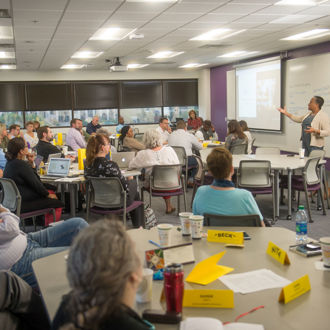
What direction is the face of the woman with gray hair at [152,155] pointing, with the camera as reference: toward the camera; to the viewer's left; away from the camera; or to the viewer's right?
away from the camera

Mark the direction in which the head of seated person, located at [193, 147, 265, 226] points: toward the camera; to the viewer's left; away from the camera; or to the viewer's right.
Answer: away from the camera

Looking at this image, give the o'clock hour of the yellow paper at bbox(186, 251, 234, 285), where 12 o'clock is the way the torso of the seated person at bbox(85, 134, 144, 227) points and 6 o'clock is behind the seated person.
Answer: The yellow paper is roughly at 4 o'clock from the seated person.

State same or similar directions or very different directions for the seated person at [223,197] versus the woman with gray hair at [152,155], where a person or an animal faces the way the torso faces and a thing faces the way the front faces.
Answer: same or similar directions

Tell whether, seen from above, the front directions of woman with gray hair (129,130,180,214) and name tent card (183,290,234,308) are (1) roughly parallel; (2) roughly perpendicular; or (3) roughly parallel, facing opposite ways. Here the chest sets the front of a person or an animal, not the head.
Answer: roughly parallel, facing opposite ways

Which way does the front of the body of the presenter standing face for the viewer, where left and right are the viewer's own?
facing the viewer and to the left of the viewer

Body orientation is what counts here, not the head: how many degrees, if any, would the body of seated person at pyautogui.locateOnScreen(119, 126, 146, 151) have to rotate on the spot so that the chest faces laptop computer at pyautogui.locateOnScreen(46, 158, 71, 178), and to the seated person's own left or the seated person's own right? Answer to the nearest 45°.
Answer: approximately 90° to the seated person's own right

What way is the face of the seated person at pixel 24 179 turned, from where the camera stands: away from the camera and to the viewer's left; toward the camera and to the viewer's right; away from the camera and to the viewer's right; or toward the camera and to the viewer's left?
away from the camera and to the viewer's right

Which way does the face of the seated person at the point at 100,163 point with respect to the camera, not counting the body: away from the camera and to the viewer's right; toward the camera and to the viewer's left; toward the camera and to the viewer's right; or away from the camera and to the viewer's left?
away from the camera and to the viewer's right

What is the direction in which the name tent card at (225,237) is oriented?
toward the camera

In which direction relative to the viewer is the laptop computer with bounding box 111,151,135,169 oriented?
away from the camera

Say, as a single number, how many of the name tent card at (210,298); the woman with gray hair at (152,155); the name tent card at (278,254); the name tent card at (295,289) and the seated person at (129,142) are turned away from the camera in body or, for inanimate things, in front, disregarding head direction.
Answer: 1

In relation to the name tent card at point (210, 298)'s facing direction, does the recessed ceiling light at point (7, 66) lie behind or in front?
behind

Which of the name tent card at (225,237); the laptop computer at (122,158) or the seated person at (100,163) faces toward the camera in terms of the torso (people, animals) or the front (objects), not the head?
the name tent card

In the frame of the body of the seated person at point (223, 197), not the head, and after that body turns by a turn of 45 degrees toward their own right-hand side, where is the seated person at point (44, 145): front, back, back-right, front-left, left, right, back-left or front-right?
left

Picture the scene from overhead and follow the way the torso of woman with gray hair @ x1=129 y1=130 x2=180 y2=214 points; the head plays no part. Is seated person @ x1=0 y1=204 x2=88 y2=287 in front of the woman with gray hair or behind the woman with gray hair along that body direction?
behind
